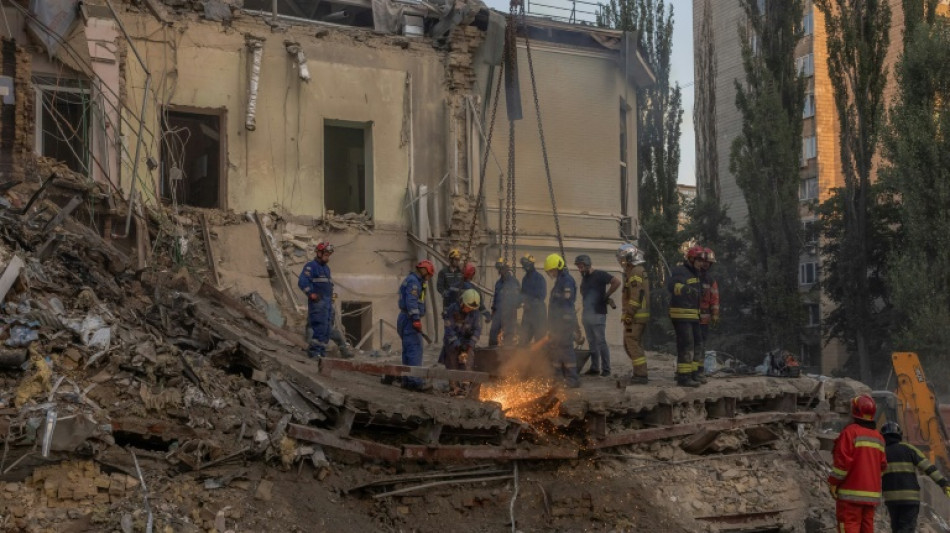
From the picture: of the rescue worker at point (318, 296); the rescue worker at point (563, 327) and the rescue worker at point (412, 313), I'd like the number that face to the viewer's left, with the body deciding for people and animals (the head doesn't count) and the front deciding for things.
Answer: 1

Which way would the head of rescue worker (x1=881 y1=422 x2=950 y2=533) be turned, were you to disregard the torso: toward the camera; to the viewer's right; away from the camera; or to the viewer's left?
away from the camera

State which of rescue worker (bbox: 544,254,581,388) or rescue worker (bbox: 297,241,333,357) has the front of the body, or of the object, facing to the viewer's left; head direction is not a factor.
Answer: rescue worker (bbox: 544,254,581,388)

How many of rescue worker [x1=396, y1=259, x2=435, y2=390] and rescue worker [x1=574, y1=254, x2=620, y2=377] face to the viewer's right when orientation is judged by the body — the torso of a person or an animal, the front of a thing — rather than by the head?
1

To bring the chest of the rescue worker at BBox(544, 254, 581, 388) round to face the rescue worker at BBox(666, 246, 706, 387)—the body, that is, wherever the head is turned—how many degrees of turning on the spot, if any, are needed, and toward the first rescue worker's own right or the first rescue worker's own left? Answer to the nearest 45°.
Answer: approximately 180°

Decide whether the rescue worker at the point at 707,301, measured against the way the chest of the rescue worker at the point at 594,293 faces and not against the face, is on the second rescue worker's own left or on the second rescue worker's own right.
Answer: on the second rescue worker's own left

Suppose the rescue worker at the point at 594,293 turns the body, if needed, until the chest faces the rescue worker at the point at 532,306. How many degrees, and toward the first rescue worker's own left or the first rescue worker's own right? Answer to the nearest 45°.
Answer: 0° — they already face them

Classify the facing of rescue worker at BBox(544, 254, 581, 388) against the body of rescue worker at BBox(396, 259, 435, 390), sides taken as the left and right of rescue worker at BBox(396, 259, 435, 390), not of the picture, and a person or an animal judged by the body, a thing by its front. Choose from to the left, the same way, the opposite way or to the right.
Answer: the opposite way

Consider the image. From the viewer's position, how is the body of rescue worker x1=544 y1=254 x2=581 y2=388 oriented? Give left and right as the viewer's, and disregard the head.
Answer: facing to the left of the viewer

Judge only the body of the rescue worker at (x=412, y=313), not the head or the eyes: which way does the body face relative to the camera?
to the viewer's right

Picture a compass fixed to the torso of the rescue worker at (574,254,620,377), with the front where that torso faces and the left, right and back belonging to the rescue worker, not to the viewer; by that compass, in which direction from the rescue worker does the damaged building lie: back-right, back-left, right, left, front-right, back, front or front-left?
right
